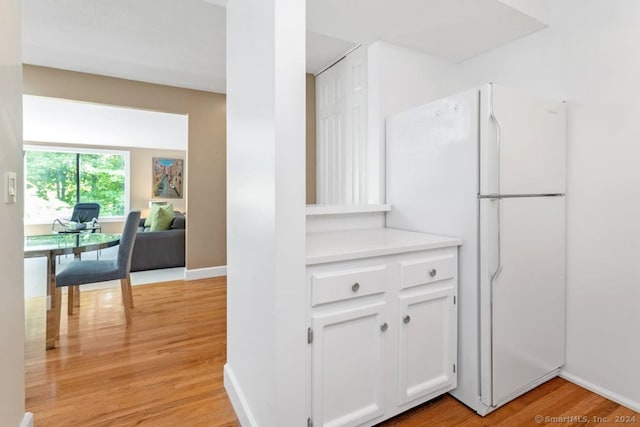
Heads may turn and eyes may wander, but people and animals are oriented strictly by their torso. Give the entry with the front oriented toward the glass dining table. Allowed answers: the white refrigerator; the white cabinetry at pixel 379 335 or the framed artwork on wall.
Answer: the framed artwork on wall

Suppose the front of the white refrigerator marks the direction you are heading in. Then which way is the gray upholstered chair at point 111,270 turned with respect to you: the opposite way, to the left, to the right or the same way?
to the right

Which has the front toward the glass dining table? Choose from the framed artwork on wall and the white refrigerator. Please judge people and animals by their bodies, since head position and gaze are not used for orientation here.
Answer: the framed artwork on wall

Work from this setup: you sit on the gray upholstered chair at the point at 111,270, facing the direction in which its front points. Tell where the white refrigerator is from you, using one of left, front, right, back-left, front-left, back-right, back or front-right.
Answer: back-left

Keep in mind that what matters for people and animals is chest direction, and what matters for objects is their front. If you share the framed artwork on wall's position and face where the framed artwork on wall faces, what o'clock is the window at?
The window is roughly at 3 o'clock from the framed artwork on wall.

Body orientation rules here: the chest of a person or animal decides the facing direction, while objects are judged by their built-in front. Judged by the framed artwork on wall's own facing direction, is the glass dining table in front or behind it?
in front

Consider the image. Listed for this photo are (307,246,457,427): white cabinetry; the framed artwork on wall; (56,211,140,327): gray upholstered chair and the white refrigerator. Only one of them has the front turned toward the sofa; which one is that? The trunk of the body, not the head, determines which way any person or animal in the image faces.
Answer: the framed artwork on wall

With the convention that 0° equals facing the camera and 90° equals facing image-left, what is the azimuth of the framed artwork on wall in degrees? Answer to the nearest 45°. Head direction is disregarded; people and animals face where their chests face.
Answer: approximately 0°

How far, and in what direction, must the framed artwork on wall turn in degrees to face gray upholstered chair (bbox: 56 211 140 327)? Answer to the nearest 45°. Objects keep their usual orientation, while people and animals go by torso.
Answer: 0° — it already faces it

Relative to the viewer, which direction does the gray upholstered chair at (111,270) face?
to the viewer's left

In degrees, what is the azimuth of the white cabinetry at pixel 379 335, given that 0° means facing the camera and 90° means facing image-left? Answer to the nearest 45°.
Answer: approximately 315°

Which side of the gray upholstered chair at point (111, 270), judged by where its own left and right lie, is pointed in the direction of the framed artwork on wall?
right

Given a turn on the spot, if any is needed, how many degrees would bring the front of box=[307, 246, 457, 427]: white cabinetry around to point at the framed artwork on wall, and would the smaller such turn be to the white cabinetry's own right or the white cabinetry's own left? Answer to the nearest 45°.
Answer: approximately 180°
